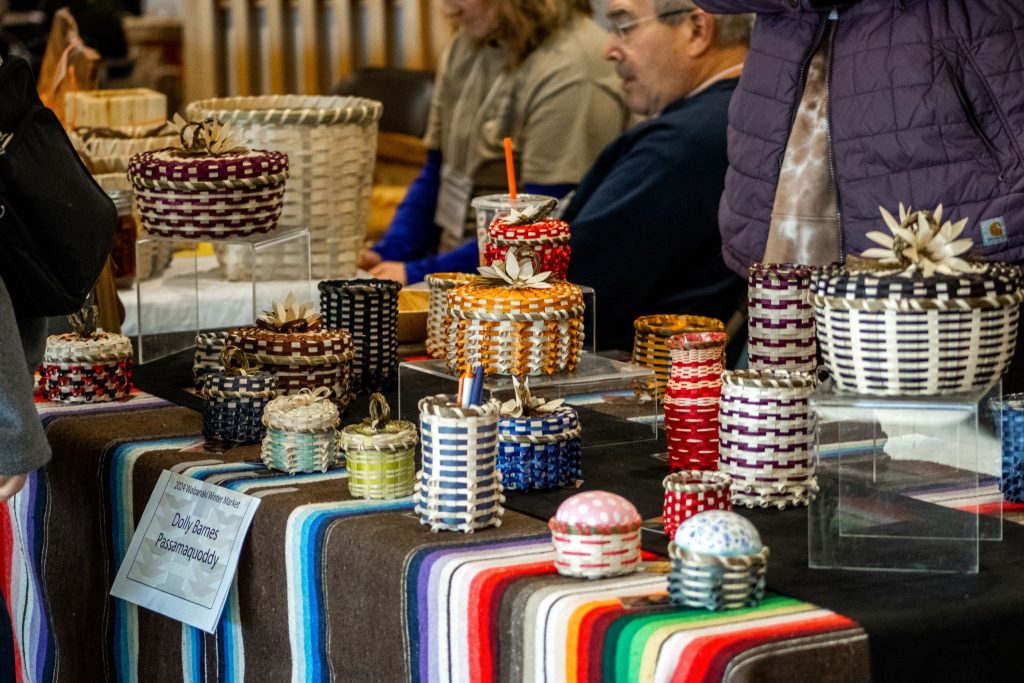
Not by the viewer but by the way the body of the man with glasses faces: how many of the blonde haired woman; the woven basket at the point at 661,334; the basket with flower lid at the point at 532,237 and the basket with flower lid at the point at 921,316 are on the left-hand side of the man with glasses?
3

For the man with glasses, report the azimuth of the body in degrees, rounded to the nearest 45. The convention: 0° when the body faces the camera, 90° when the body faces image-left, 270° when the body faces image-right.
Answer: approximately 90°

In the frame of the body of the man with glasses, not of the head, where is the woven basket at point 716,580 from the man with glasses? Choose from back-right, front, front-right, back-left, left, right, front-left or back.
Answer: left

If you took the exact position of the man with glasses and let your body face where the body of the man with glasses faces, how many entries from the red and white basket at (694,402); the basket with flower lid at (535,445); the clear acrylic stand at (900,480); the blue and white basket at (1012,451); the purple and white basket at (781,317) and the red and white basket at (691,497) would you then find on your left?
6

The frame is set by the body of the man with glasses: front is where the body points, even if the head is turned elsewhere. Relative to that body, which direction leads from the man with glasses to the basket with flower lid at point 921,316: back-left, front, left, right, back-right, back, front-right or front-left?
left

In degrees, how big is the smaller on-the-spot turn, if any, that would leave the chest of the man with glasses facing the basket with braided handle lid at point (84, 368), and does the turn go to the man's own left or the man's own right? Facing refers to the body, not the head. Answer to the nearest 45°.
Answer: approximately 45° to the man's own left

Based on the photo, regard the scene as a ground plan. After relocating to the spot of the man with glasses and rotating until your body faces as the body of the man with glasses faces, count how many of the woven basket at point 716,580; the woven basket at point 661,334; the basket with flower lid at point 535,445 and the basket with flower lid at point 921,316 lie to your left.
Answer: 4

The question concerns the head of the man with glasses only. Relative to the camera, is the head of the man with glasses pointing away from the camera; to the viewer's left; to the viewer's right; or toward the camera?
to the viewer's left

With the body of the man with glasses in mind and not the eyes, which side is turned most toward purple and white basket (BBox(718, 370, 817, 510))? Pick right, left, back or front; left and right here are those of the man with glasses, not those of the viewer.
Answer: left

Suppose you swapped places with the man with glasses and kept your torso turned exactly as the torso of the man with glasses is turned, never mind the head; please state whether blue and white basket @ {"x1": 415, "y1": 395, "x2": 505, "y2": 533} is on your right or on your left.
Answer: on your left

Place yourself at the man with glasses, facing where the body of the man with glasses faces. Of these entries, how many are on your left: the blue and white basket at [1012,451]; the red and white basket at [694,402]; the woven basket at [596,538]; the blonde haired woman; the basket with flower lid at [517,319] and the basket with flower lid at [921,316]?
5
